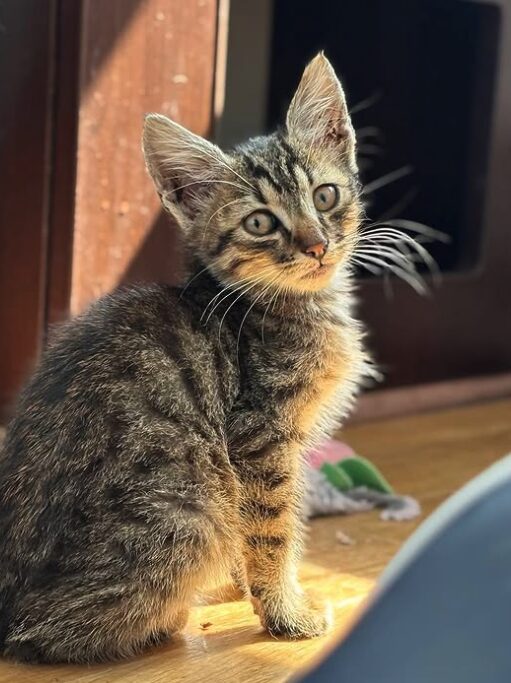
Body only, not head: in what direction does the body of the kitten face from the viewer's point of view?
to the viewer's right

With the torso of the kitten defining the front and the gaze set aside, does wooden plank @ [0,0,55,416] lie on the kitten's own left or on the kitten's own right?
on the kitten's own left

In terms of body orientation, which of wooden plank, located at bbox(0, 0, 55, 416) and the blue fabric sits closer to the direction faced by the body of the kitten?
the blue fabric

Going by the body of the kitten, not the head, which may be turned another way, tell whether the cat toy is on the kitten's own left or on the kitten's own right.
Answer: on the kitten's own left

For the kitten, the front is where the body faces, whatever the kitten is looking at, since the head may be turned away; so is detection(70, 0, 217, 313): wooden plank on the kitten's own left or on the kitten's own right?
on the kitten's own left

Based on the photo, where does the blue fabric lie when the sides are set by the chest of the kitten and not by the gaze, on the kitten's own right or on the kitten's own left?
on the kitten's own right
